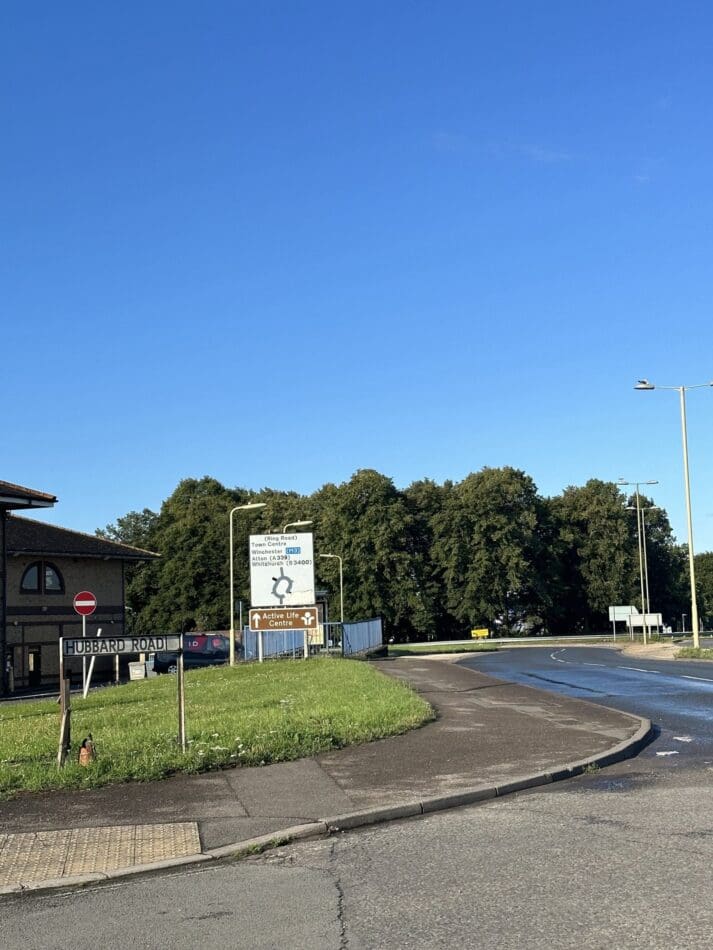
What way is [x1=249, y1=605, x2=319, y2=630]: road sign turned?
toward the camera

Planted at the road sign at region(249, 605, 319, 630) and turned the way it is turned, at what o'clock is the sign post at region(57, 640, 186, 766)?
The sign post is roughly at 12 o'clock from the road sign.

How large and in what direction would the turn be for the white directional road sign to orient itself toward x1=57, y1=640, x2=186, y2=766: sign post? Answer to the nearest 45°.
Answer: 0° — it already faces it

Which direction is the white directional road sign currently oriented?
toward the camera
